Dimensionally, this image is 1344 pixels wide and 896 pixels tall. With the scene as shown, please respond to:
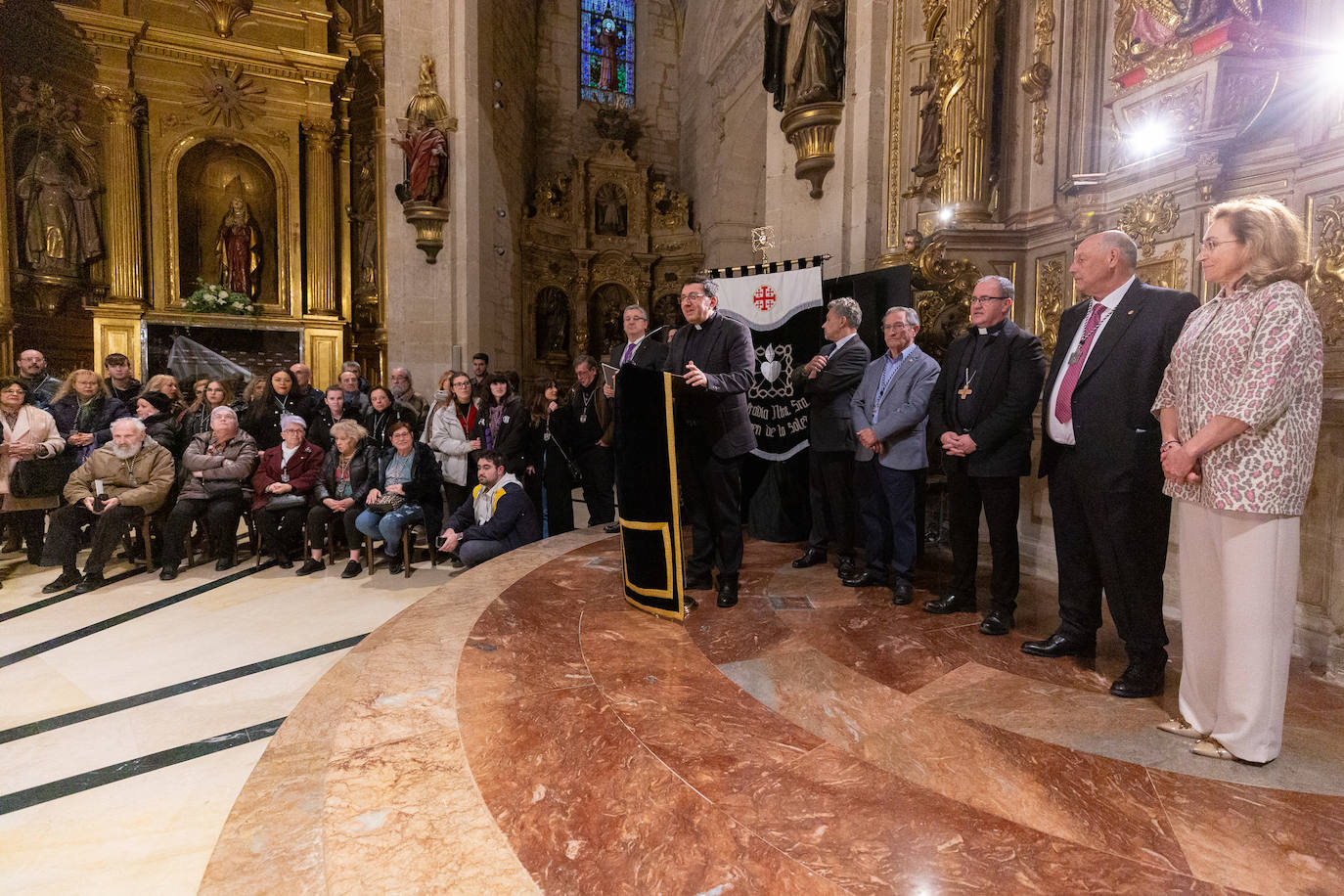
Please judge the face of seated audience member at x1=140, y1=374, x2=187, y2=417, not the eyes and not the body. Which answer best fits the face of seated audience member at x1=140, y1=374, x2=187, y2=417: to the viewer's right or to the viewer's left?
to the viewer's right

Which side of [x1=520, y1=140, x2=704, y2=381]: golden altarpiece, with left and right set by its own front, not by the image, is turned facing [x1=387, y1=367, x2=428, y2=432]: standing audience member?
front

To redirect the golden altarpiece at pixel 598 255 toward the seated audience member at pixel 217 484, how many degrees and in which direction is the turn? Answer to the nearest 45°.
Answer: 0° — it already faces them

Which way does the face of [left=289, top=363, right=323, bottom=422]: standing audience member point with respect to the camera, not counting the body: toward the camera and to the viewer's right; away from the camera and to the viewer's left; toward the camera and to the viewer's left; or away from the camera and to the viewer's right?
toward the camera and to the viewer's right

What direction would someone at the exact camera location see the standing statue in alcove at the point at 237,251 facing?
facing the viewer

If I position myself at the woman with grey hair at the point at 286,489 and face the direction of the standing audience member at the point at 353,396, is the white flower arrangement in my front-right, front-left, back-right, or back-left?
front-left

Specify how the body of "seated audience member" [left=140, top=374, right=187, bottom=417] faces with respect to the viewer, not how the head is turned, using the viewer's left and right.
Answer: facing the viewer and to the right of the viewer

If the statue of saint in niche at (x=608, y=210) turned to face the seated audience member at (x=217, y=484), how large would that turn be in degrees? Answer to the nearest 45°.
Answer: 0° — it already faces them

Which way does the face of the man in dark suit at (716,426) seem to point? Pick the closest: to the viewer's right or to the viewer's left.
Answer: to the viewer's left

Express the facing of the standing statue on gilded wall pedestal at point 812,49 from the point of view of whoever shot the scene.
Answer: facing the viewer and to the left of the viewer

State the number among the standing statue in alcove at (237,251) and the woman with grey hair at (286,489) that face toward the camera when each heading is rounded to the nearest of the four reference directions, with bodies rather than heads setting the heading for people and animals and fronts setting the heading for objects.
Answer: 2

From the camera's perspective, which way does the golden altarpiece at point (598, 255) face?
toward the camera

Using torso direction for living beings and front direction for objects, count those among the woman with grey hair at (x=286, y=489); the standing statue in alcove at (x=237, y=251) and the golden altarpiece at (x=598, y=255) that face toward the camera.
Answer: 3

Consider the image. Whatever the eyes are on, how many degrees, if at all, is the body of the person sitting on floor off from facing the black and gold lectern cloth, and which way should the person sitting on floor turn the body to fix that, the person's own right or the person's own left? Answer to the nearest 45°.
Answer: approximately 45° to the person's own left

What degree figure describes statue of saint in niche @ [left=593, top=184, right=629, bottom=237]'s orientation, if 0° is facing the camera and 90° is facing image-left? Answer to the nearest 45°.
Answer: approximately 0°

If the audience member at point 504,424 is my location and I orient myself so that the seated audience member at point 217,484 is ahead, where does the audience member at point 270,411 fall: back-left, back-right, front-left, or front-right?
front-right
